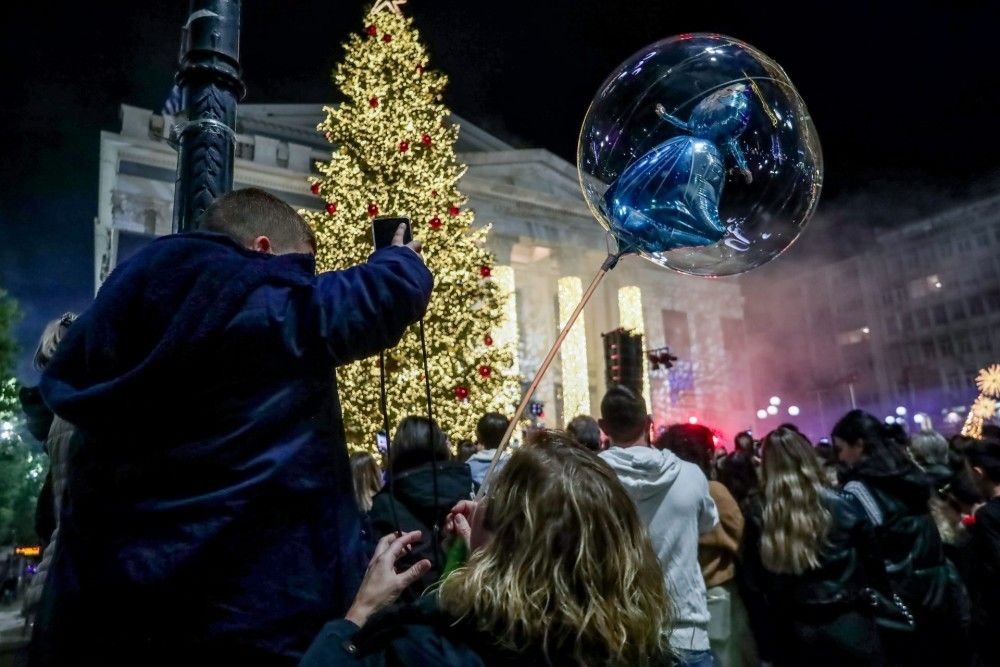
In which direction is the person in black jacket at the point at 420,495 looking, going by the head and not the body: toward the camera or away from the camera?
away from the camera

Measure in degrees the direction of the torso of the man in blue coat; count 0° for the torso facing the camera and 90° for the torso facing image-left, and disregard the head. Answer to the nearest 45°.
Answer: approximately 225°

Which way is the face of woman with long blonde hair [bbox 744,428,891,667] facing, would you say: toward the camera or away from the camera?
away from the camera

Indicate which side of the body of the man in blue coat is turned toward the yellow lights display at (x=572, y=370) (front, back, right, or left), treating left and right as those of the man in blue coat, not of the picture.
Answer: front

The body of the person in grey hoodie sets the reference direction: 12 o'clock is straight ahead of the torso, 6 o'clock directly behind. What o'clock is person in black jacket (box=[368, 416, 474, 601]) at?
The person in black jacket is roughly at 8 o'clock from the person in grey hoodie.

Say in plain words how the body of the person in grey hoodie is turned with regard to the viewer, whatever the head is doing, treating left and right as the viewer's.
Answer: facing away from the viewer

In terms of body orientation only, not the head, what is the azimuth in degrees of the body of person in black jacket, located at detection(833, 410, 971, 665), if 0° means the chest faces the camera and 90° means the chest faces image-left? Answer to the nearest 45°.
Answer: approximately 90°

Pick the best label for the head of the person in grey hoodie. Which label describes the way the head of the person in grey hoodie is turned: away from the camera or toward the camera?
away from the camera
